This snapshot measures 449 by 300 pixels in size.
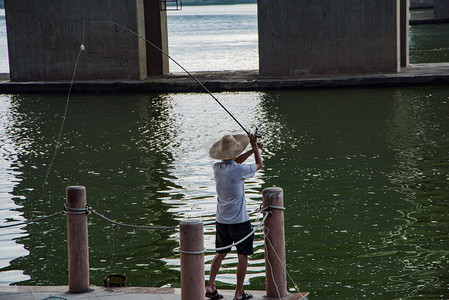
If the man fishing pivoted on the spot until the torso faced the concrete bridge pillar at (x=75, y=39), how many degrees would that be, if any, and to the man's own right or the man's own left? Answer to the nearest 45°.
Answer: approximately 45° to the man's own left

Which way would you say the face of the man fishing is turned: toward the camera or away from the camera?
away from the camera

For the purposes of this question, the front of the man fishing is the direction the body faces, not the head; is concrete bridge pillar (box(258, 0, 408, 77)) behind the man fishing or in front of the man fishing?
in front

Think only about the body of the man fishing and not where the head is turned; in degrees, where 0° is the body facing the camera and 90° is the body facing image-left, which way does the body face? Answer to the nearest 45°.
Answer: approximately 225°

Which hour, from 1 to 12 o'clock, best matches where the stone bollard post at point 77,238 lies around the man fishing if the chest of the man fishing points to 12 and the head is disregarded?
The stone bollard post is roughly at 8 o'clock from the man fishing.

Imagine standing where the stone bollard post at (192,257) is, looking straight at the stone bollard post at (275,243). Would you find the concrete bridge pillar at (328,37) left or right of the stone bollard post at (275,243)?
left

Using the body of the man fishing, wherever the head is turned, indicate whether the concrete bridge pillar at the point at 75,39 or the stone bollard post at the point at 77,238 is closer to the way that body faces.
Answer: the concrete bridge pillar
